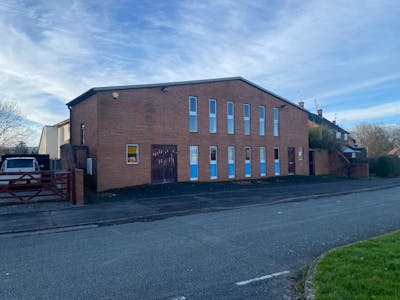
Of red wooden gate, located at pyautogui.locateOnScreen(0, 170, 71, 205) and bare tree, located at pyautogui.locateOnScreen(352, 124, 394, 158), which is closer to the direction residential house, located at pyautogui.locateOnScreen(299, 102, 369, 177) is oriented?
the red wooden gate

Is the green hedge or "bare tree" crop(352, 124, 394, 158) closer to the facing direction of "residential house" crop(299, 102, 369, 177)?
the green hedge

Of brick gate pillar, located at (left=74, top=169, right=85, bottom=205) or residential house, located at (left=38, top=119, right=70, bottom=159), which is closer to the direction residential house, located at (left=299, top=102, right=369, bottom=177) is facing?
the brick gate pillar

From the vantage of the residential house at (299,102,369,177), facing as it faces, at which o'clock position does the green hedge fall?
The green hedge is roughly at 10 o'clock from the residential house.

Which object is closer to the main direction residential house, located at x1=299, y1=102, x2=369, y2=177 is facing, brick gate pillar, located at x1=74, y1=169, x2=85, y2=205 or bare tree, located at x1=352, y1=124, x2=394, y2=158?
the brick gate pillar

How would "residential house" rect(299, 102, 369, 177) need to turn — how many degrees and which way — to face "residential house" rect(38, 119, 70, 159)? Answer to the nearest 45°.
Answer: approximately 135° to its right

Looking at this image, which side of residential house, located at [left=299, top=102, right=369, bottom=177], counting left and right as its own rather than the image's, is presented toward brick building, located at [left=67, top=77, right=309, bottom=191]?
right

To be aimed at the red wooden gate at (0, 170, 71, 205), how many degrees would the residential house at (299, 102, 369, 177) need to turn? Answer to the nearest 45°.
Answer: approximately 90° to its right

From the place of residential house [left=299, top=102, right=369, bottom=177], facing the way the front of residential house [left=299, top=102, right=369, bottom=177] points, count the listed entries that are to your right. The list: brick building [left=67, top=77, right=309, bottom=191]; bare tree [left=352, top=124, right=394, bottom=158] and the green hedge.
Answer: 1

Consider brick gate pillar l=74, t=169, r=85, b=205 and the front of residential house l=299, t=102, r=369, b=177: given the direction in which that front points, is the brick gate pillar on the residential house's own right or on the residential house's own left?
on the residential house's own right

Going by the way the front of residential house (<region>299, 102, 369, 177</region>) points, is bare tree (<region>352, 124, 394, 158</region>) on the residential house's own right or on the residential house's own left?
on the residential house's own left
